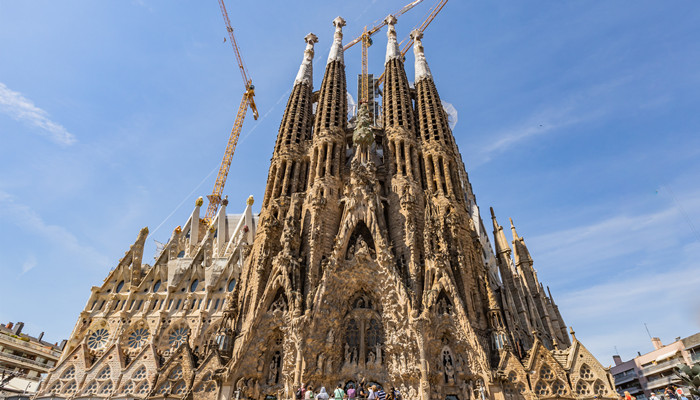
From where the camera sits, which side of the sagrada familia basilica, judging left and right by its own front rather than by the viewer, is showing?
front
